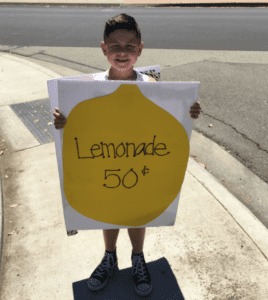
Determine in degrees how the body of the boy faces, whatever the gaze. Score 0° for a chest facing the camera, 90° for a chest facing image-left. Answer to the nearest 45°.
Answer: approximately 0°
